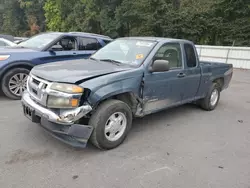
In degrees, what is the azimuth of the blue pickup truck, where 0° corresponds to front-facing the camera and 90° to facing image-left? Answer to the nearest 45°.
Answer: approximately 45°

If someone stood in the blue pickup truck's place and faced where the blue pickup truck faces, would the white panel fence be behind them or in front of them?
behind
